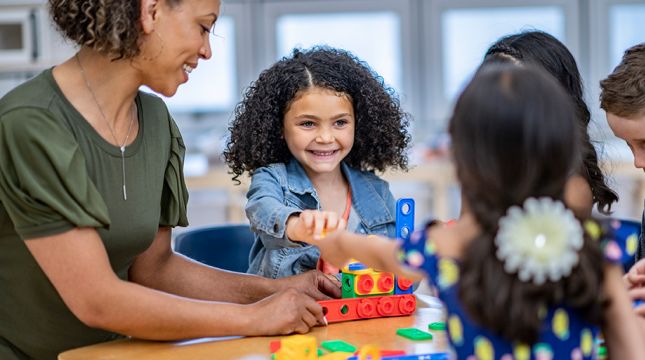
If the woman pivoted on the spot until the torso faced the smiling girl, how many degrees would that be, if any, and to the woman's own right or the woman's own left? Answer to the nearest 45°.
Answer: approximately 90° to the woman's own left

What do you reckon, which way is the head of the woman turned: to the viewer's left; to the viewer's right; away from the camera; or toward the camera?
to the viewer's right

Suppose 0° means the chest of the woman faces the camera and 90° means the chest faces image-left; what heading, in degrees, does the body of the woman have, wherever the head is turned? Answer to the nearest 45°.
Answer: approximately 315°
